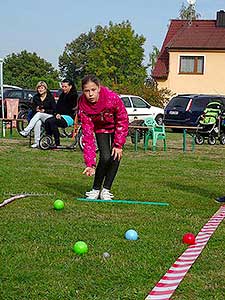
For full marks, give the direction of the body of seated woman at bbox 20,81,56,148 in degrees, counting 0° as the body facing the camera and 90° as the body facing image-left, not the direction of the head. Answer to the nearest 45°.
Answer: approximately 45°

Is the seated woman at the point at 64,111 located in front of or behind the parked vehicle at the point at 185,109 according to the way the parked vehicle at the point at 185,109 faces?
behind

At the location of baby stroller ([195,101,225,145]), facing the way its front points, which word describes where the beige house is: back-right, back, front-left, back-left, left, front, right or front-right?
back-right

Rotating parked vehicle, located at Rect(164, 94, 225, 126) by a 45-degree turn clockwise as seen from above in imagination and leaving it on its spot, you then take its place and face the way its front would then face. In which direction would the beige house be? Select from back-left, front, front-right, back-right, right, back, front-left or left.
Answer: left

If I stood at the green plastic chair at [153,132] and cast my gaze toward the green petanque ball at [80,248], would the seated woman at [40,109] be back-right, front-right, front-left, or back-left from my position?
front-right
